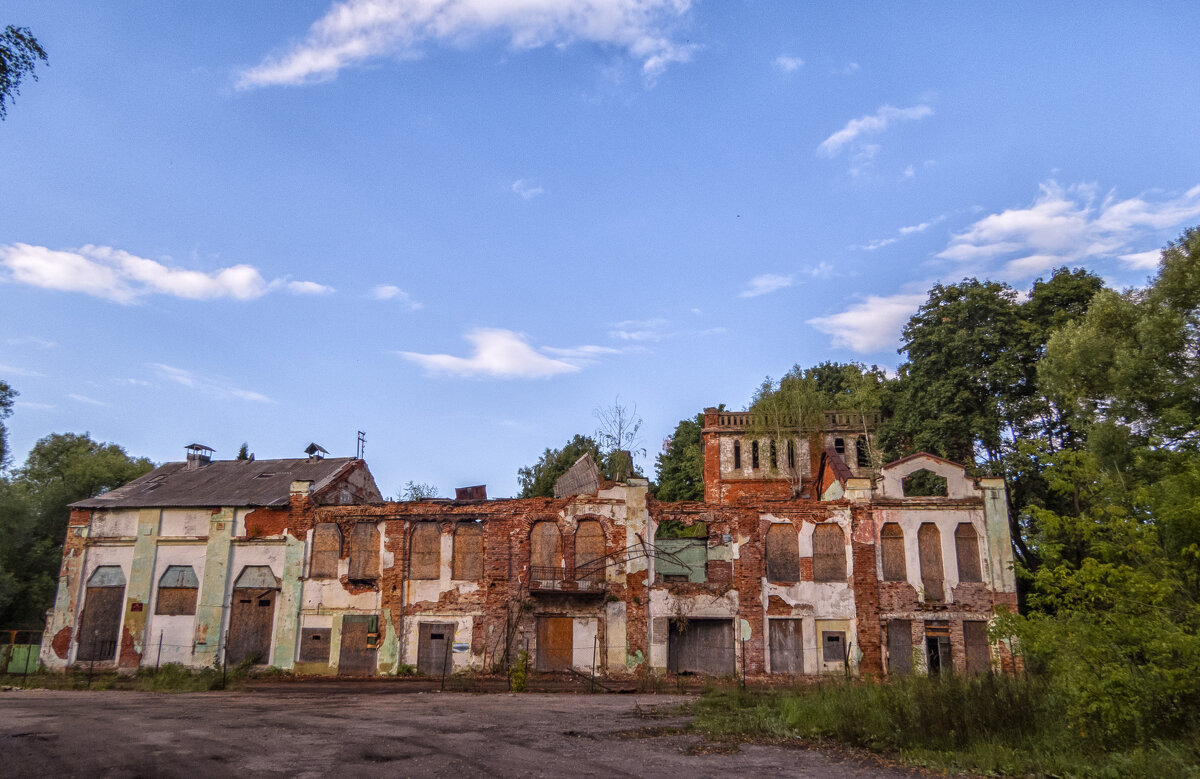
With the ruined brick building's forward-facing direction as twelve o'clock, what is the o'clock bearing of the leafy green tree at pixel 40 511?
The leafy green tree is roughly at 4 o'clock from the ruined brick building.

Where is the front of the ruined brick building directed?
toward the camera
